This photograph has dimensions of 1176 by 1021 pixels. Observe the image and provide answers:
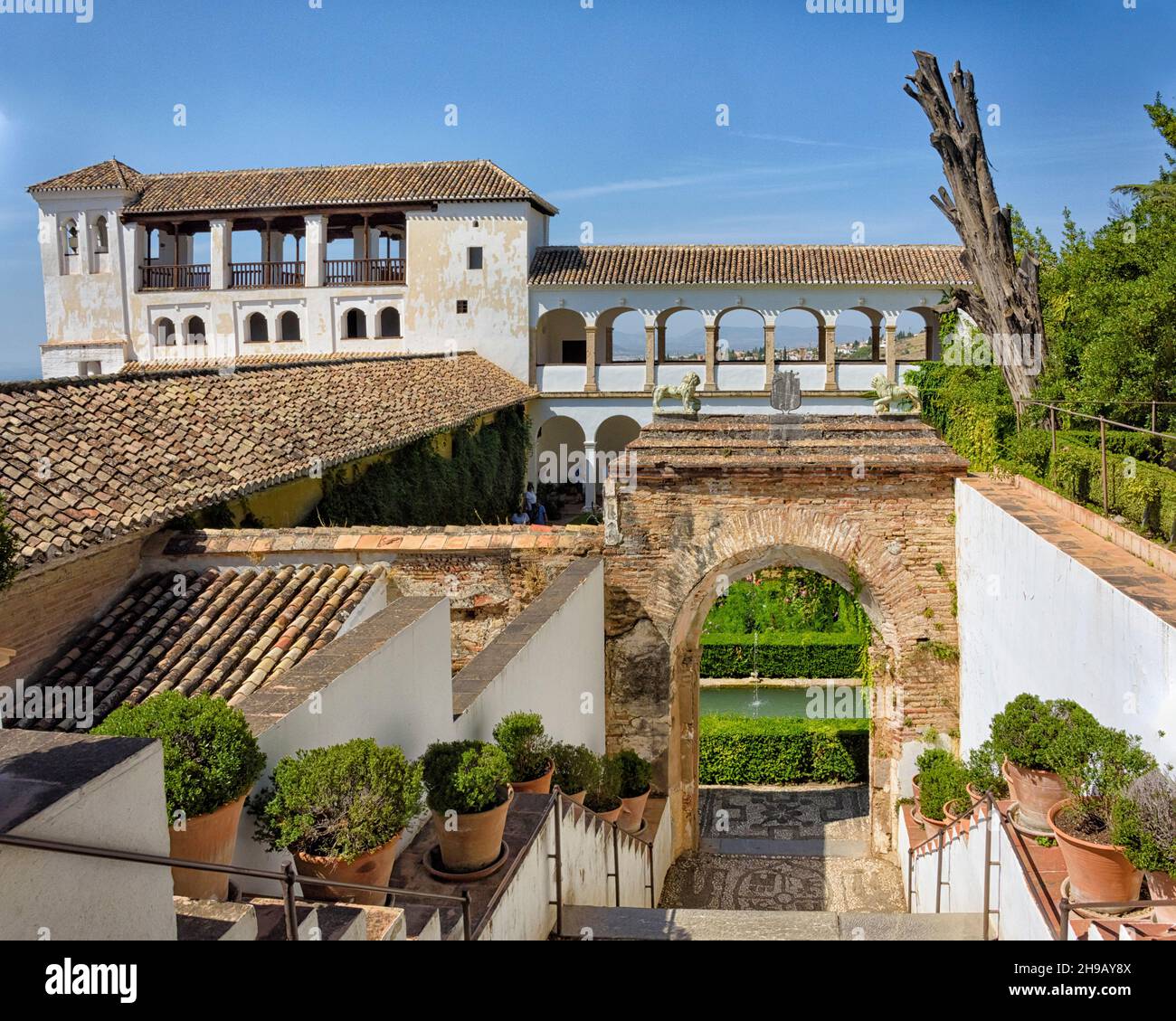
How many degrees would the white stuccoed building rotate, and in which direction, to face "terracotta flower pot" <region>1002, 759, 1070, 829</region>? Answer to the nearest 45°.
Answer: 0° — it already faces it

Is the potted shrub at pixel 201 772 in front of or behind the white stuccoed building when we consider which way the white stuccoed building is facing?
in front

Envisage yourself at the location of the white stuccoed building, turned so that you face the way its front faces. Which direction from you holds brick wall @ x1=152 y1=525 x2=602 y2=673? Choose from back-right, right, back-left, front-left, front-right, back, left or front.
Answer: front

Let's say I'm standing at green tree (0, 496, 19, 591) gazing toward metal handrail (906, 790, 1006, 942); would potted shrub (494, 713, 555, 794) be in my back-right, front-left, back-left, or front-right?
front-left

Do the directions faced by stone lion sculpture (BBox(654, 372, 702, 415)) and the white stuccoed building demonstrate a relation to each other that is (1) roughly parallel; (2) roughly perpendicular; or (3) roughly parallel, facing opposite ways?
roughly perpendicular

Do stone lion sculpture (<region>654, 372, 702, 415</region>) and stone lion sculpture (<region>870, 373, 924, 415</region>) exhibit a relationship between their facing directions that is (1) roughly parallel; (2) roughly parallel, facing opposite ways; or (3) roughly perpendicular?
roughly parallel, facing opposite ways

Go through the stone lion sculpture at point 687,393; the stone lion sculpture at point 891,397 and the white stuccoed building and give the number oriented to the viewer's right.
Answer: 1

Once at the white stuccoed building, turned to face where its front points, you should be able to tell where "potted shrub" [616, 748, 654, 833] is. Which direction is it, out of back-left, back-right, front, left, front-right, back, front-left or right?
front

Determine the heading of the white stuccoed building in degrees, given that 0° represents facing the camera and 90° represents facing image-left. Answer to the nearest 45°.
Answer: approximately 0°
